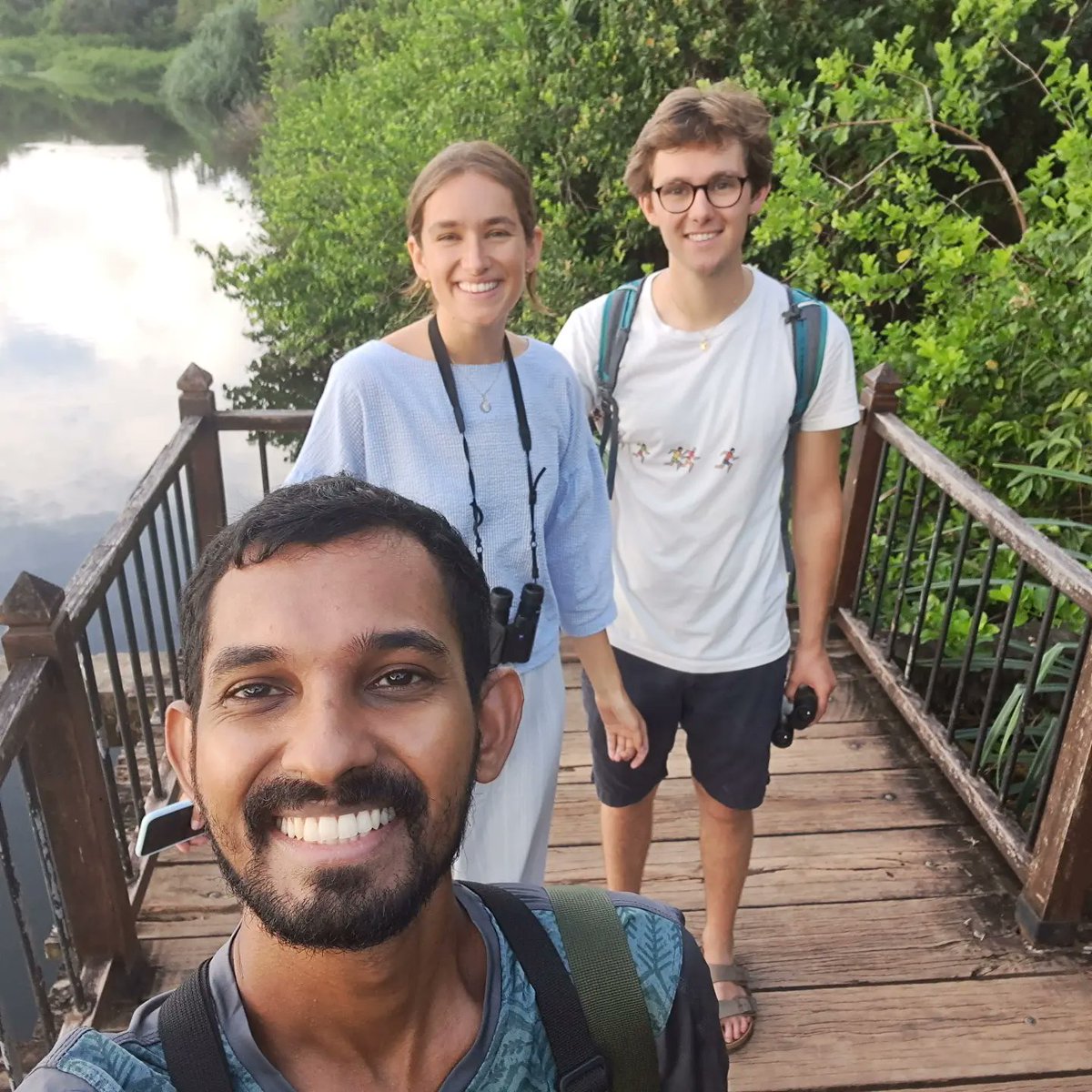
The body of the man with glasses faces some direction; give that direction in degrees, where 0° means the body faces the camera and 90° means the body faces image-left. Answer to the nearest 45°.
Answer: approximately 0°

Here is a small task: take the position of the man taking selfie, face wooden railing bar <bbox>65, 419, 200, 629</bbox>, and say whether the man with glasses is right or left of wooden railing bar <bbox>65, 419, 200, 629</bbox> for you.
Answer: right

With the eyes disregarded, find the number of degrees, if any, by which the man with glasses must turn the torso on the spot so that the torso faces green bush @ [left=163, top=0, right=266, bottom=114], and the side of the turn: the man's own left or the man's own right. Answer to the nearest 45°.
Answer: approximately 135° to the man's own right

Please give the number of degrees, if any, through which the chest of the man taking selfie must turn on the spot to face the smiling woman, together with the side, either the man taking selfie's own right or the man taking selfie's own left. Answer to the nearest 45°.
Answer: approximately 180°

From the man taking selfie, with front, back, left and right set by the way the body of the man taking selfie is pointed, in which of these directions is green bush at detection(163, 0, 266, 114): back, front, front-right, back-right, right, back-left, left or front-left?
back
